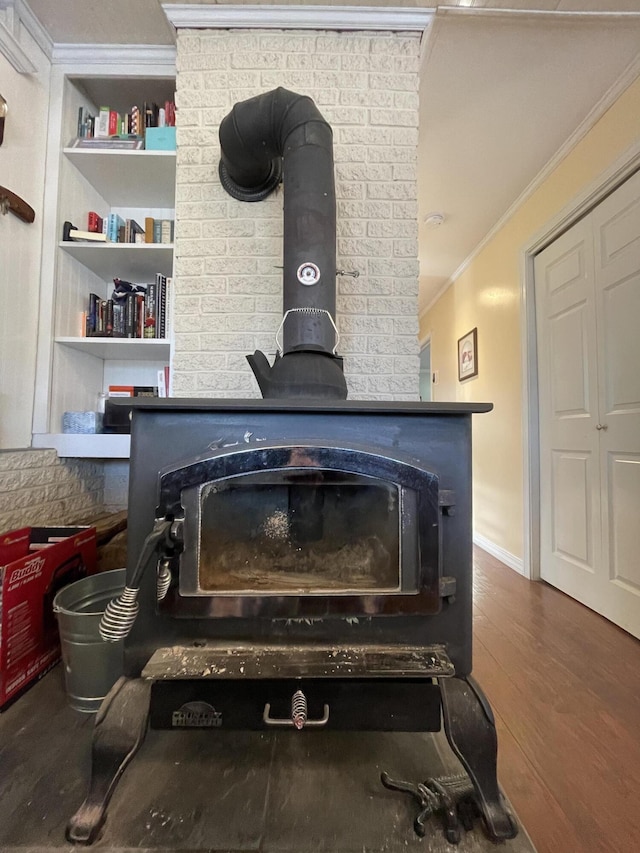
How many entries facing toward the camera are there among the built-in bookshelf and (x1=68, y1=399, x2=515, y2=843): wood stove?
2

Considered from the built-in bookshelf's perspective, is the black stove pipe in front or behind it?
in front

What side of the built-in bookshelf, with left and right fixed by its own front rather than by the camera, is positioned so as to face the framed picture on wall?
left

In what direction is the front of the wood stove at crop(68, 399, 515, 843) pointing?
toward the camera

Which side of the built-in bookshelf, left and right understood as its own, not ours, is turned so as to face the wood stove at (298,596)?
front

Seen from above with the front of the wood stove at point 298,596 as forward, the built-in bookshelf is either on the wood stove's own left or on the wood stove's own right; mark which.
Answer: on the wood stove's own right

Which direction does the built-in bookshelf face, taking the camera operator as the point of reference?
facing the viewer
